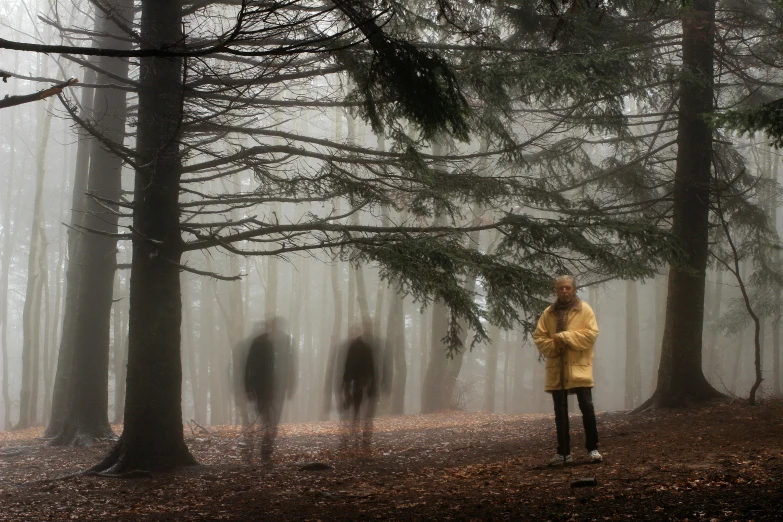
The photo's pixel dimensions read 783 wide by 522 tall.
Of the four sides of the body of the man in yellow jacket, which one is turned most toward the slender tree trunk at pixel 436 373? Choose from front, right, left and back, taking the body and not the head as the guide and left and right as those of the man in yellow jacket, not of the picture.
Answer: back

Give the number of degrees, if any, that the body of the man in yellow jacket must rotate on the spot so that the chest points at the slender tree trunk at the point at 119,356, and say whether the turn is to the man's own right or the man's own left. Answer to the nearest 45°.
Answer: approximately 135° to the man's own right

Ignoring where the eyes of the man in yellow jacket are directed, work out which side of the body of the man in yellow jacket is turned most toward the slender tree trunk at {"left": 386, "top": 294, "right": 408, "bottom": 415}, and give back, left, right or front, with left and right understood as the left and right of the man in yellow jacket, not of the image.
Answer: back

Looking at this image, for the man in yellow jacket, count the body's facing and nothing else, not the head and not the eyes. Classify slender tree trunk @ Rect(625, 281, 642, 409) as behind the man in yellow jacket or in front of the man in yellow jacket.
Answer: behind

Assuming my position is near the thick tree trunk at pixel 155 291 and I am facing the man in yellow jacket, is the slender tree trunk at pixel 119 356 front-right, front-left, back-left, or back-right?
back-left

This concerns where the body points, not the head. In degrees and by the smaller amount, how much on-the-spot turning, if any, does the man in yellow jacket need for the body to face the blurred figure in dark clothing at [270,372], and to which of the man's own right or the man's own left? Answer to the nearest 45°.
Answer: approximately 135° to the man's own right

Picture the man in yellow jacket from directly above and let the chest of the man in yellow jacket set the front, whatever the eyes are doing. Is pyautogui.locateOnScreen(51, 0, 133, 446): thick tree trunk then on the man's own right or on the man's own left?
on the man's own right

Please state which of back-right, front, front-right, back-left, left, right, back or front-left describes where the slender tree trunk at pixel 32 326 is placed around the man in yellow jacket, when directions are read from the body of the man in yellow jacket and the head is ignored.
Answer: back-right

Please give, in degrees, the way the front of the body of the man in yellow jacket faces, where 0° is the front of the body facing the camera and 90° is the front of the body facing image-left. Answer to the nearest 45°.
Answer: approximately 0°
